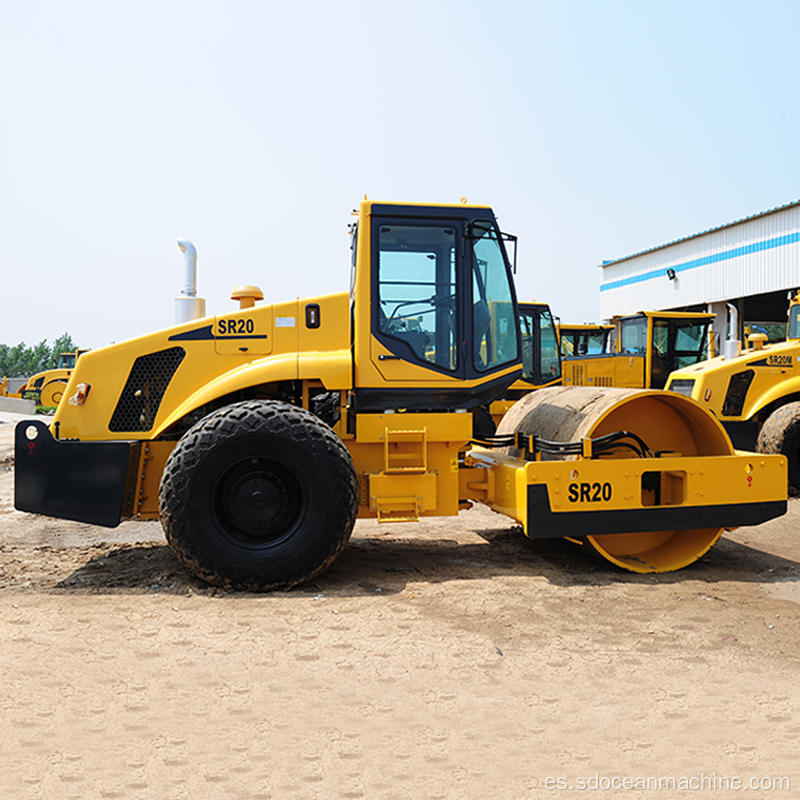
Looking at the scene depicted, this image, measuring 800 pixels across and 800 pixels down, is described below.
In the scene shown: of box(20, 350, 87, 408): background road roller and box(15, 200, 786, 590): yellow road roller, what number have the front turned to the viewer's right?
2

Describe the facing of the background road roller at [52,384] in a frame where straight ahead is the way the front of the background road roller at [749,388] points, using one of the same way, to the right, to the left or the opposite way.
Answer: the same way

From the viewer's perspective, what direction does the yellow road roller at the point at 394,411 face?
to the viewer's right

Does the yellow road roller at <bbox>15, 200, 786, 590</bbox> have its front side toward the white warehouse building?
no

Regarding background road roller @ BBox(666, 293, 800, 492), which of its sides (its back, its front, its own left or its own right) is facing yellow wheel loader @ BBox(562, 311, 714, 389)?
left

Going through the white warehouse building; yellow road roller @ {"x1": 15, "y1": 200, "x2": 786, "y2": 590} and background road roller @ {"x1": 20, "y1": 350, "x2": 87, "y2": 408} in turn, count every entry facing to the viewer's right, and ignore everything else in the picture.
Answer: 2

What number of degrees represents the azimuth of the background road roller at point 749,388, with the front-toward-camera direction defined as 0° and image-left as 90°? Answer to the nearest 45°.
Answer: approximately 225°

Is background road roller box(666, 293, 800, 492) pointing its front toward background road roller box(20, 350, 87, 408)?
no

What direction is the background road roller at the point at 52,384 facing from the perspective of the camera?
to the viewer's right

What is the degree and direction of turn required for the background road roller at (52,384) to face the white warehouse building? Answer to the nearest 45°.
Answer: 0° — it already faces it

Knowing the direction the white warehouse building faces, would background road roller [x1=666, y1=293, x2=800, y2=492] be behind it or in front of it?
in front
